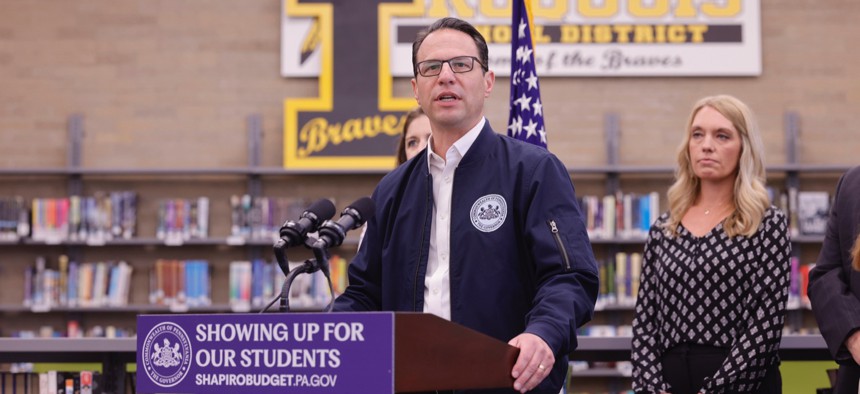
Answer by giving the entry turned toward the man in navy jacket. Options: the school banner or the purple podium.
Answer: the school banner

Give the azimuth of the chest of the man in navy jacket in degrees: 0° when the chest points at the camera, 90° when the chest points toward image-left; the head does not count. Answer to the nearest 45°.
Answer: approximately 45°

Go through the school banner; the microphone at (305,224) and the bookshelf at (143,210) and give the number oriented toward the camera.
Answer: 2

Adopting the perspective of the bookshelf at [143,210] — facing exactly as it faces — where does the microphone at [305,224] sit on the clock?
The microphone is roughly at 12 o'clock from the bookshelf.

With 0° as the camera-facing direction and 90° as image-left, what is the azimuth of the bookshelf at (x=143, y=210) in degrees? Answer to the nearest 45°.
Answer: approximately 0°

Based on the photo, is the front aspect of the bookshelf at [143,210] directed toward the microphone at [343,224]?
yes

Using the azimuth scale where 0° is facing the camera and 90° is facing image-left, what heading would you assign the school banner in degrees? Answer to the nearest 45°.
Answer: approximately 0°

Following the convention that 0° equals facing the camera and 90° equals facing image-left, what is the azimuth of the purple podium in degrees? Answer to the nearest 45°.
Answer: approximately 45°

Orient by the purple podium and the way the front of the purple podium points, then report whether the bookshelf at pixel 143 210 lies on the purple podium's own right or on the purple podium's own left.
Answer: on the purple podium's own right

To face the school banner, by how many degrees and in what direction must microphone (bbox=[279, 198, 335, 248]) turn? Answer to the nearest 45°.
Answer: approximately 45° to its left

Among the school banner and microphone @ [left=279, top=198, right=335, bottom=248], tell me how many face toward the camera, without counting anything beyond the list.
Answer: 1

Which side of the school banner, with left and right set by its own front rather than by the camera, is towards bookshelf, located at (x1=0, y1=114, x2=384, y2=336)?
right
